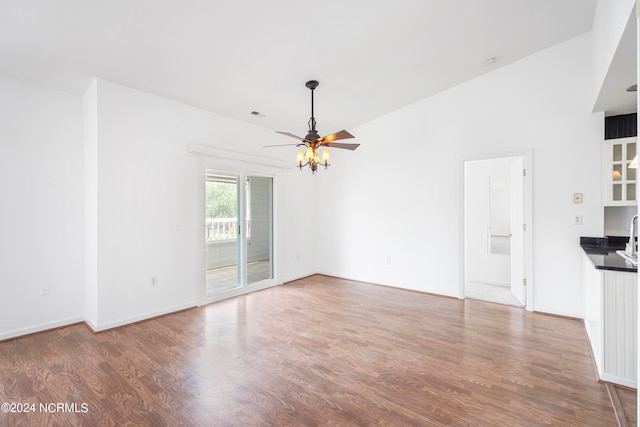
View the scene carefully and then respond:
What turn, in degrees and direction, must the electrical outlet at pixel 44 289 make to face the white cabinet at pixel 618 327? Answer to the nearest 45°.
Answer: approximately 45° to its left

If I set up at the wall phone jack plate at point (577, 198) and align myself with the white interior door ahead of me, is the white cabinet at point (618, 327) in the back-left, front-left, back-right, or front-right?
back-left

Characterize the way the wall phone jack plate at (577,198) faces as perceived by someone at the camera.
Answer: facing the viewer

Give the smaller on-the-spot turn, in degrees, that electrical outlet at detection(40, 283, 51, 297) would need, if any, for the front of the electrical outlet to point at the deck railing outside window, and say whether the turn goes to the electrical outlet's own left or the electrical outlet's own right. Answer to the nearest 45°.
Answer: approximately 90° to the electrical outlet's own left

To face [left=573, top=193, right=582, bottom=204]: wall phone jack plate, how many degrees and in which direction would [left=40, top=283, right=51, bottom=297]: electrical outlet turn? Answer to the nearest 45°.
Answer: approximately 45° to its left

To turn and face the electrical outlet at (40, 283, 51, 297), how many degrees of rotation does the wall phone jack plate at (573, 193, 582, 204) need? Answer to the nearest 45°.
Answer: approximately 45° to its right

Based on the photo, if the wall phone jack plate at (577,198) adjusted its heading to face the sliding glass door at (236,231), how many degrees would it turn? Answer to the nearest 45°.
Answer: approximately 45° to its right

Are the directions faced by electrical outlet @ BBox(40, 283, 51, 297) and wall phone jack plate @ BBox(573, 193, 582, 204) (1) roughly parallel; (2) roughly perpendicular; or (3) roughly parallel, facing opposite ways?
roughly perpendicular

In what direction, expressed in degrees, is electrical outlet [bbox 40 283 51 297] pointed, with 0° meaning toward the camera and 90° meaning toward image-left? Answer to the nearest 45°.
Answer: approximately 0°

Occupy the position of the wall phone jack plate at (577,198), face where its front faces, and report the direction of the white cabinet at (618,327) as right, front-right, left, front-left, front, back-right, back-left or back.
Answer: front

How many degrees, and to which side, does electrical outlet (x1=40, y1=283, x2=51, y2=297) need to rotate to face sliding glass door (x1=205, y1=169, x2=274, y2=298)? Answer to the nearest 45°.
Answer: approximately 90° to its left

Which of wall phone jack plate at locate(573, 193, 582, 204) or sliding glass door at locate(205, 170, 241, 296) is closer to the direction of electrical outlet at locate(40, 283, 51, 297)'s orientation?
the wall phone jack plate

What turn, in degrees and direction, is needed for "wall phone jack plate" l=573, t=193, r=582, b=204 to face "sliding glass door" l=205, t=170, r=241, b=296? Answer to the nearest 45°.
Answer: approximately 45° to its right
